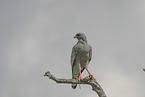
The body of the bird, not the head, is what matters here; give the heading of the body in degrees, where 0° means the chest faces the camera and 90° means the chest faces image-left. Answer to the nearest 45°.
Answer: approximately 315°
